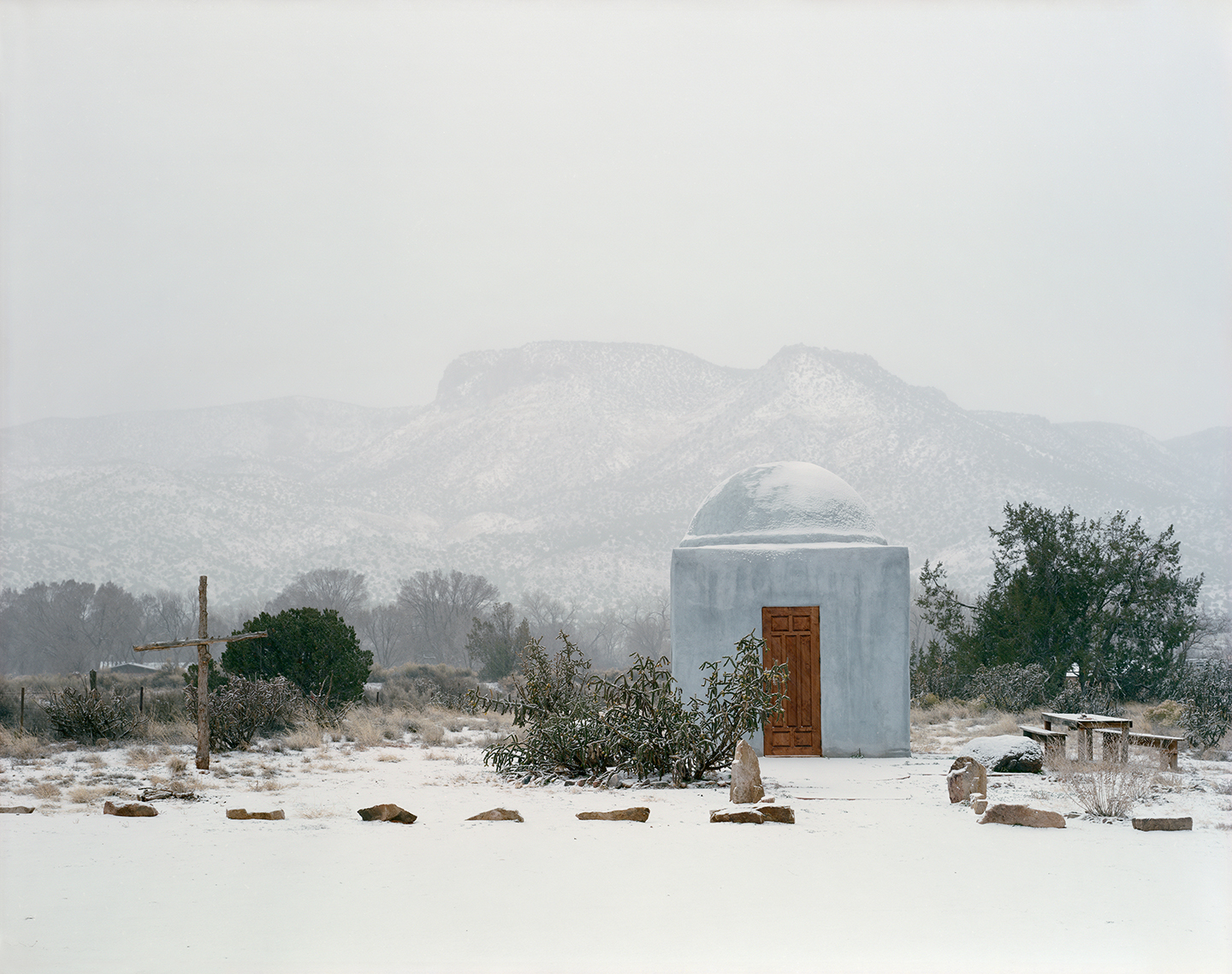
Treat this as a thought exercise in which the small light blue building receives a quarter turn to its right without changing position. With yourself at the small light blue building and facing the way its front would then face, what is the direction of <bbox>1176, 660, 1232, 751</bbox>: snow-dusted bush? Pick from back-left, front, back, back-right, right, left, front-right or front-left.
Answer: back-right

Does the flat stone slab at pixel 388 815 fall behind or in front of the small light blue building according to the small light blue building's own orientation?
in front

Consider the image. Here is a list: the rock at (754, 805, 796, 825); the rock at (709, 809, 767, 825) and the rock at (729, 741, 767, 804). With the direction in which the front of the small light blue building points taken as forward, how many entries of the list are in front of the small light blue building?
3

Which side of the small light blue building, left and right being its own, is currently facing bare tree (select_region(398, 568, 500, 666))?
back

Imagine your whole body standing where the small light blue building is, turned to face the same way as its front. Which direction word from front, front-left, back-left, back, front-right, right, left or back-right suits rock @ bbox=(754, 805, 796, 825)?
front

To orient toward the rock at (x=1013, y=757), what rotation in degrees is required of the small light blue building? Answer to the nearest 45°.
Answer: approximately 45° to its left

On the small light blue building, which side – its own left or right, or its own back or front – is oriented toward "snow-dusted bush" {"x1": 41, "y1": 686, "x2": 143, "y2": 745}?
right

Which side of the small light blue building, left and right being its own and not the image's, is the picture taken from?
front

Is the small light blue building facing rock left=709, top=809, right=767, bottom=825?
yes

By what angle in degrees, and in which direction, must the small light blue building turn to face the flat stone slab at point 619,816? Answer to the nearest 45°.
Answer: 0° — it already faces it

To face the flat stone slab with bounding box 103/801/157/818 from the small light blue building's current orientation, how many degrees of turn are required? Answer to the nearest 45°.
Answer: approximately 45° to its right

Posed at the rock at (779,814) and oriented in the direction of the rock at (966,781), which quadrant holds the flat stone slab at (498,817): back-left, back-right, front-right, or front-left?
back-left

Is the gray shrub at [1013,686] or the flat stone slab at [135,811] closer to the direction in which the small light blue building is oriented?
the flat stone slab

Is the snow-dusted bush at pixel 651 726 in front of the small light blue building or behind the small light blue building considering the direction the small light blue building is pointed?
in front
